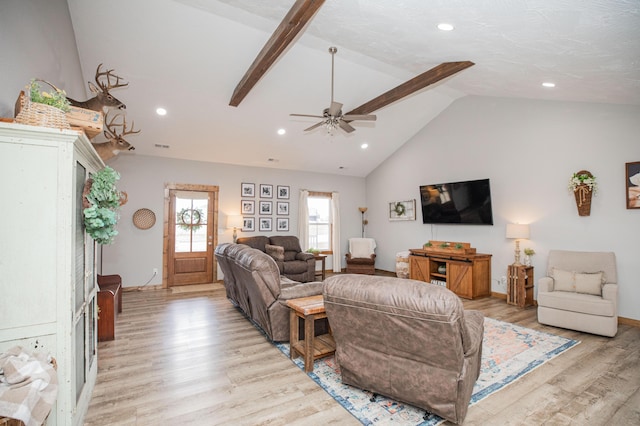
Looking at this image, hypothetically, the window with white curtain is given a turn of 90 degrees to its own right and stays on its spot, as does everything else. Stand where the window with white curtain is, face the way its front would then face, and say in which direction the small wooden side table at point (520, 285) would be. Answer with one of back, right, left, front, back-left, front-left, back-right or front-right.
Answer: back-left

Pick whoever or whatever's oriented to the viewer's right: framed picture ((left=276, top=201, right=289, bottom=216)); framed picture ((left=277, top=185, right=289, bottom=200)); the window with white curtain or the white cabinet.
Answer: the white cabinet

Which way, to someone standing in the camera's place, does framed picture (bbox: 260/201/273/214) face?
facing the viewer

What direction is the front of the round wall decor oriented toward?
toward the camera

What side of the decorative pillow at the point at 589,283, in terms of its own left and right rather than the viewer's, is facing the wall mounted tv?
right

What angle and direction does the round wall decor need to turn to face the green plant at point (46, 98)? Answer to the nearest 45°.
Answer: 0° — it already faces it

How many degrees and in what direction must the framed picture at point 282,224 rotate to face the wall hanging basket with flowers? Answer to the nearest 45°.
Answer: approximately 45° to its left

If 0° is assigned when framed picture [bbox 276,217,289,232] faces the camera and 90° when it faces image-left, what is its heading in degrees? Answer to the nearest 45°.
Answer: approximately 0°

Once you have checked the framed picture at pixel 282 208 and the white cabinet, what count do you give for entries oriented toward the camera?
1

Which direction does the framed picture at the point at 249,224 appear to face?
toward the camera

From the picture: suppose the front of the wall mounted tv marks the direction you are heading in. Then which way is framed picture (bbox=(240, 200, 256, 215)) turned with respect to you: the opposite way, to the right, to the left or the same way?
to the left

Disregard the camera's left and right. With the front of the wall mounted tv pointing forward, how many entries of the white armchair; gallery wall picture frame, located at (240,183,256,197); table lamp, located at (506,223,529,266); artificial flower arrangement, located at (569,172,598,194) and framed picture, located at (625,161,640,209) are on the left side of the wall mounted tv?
4
